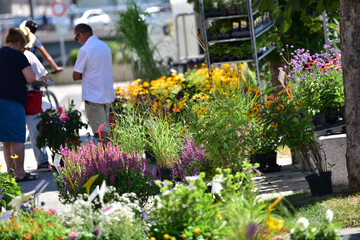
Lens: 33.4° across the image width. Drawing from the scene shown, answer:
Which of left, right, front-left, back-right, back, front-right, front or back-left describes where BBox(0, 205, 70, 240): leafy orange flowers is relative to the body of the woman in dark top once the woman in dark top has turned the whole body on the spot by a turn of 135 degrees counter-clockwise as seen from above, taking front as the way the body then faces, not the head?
left

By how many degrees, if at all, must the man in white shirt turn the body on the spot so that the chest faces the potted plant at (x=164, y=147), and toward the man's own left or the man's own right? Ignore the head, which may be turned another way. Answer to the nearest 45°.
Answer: approximately 180°

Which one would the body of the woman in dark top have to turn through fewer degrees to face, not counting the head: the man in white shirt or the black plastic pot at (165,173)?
the man in white shirt

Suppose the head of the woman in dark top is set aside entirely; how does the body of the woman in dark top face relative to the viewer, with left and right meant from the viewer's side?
facing away from the viewer and to the right of the viewer

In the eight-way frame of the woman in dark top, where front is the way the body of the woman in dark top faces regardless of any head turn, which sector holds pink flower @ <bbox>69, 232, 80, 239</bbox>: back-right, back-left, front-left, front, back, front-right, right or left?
back-right

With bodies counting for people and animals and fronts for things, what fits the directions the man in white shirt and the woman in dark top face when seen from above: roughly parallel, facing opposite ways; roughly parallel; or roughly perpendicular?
roughly perpendicular

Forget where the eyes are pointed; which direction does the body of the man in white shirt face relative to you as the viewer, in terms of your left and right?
facing away from the viewer and to the left of the viewer

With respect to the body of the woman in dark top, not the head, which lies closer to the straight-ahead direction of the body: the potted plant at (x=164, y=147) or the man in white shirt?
the man in white shirt

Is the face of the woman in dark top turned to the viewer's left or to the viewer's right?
to the viewer's right

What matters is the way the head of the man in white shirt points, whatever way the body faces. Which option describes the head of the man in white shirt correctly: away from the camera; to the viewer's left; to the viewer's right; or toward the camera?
to the viewer's left

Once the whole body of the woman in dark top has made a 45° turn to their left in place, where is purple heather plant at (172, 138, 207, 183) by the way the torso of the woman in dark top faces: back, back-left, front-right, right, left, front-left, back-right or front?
back-right

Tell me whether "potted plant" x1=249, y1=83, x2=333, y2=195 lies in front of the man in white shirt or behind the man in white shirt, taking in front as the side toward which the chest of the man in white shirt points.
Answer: behind

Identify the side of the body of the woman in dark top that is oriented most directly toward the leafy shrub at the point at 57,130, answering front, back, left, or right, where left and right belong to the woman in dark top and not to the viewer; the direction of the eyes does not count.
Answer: front

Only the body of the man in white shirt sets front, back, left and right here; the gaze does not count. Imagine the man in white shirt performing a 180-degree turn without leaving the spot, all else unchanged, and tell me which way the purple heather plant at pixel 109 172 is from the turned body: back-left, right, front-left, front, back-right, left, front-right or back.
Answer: front-right

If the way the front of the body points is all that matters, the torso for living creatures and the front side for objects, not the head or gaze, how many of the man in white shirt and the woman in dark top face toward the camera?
0

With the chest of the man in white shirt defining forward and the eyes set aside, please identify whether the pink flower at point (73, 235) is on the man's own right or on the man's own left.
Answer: on the man's own left
